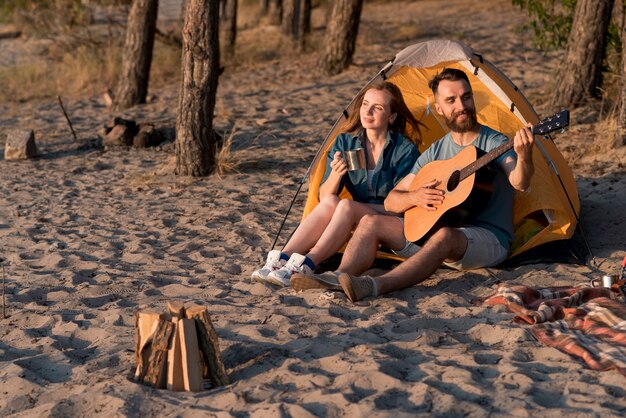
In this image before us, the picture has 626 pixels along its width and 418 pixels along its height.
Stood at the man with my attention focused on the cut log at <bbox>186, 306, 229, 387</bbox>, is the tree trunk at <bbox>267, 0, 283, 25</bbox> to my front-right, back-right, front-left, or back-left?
back-right

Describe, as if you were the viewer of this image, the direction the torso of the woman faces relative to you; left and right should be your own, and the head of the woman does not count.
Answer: facing the viewer and to the left of the viewer

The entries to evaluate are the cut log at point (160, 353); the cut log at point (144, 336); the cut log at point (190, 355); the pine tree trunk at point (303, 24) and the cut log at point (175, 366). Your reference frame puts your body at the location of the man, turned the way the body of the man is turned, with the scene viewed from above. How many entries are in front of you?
4

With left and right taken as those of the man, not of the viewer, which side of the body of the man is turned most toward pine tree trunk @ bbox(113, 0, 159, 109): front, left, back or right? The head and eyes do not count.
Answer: right

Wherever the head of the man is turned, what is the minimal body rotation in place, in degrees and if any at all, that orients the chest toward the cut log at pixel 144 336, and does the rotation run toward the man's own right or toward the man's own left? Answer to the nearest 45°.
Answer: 0° — they already face it

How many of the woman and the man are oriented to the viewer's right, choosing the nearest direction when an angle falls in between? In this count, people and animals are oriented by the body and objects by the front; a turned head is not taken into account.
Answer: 0

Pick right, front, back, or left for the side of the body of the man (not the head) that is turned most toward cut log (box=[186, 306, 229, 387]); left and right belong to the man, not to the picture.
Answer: front

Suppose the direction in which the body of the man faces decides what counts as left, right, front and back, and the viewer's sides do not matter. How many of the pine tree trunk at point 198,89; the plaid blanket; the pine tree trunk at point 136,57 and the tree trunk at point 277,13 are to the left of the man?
1

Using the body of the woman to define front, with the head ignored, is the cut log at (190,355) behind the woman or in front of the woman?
in front

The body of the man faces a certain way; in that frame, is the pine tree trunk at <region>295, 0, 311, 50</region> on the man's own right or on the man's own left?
on the man's own right

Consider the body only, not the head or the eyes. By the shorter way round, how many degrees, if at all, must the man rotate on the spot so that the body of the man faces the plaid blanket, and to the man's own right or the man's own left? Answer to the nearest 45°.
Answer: approximately 90° to the man's own left

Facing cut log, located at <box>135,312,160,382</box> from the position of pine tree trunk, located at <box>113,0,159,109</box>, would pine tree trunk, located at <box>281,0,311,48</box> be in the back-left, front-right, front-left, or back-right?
back-left

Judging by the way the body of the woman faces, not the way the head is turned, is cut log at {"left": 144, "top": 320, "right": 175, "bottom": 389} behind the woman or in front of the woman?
in front

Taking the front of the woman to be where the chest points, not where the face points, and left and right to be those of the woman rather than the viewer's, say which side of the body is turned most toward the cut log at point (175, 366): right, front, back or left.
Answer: front

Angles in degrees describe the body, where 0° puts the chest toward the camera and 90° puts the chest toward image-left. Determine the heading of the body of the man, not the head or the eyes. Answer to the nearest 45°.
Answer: approximately 45°

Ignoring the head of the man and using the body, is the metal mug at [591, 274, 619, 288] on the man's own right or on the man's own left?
on the man's own left

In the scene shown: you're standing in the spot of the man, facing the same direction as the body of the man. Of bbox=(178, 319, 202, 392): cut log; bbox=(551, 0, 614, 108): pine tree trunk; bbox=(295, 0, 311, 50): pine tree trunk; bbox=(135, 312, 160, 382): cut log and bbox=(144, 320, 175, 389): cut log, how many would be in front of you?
3
